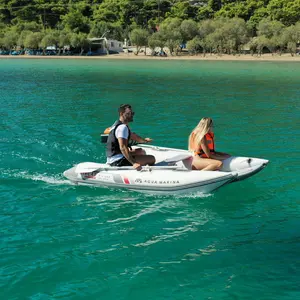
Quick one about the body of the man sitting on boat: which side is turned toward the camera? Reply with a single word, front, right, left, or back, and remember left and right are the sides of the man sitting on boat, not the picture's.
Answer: right

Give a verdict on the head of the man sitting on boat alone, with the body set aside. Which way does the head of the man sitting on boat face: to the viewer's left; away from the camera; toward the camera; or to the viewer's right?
to the viewer's right

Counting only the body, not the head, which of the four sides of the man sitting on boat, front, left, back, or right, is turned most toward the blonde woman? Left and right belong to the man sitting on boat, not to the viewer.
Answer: front
